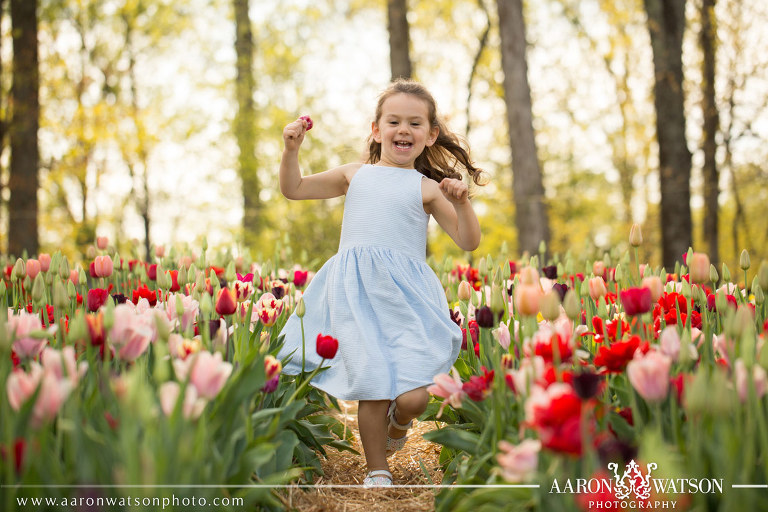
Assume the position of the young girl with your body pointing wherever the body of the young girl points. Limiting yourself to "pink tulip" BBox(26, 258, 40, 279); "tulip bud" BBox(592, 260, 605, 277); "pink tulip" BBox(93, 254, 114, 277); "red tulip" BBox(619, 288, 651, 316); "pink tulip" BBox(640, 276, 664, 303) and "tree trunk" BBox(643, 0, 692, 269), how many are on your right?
2

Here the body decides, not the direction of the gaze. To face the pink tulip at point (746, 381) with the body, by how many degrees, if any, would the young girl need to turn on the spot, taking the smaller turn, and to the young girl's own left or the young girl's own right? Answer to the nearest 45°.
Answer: approximately 45° to the young girl's own left

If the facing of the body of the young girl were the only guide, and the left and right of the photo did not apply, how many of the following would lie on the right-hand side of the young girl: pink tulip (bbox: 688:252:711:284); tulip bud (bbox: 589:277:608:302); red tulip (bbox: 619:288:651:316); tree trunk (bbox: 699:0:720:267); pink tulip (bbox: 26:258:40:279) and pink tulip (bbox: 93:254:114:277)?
2

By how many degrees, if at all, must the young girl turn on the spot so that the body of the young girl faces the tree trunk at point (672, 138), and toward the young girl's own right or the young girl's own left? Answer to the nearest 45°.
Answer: approximately 135° to the young girl's own left

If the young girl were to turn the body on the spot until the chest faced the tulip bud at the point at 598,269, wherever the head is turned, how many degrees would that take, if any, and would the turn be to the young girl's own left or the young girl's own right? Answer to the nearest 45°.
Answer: approximately 135° to the young girl's own left

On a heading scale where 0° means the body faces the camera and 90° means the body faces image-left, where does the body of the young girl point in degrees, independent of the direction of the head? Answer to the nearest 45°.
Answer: approximately 0°

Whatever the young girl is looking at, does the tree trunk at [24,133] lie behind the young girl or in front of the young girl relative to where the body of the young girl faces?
behind
